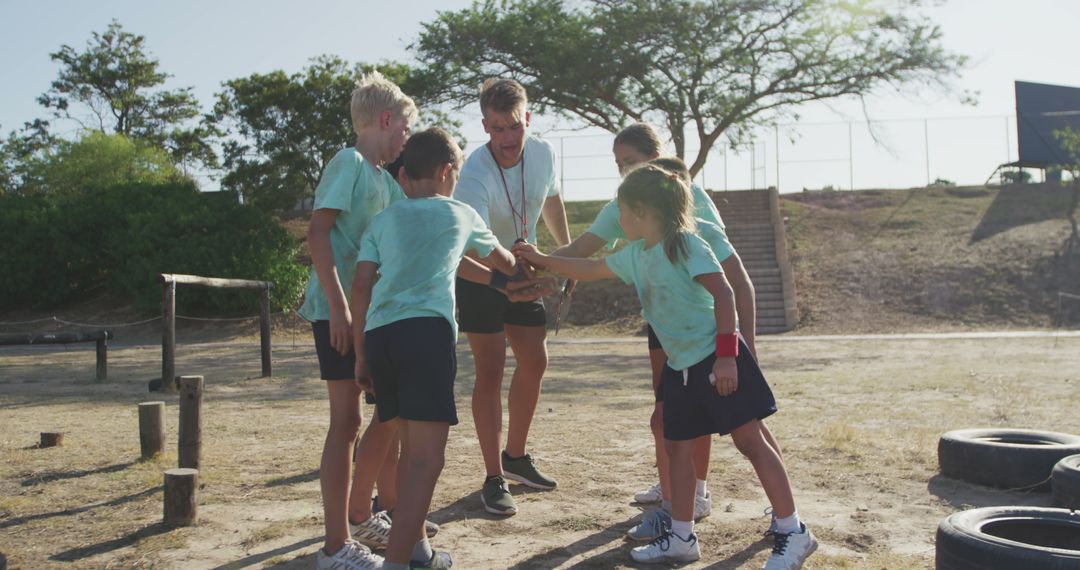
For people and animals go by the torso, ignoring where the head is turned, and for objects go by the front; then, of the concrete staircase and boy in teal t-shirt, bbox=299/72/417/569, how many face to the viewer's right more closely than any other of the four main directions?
1

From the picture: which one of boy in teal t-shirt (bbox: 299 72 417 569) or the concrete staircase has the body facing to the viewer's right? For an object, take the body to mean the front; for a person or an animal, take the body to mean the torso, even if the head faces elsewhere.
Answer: the boy in teal t-shirt

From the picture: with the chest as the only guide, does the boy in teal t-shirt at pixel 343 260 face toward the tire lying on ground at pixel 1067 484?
yes

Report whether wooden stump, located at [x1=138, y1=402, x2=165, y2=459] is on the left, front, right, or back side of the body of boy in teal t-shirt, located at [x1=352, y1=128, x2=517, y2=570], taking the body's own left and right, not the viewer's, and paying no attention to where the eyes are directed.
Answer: left

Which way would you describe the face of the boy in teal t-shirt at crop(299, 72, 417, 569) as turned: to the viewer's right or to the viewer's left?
to the viewer's right

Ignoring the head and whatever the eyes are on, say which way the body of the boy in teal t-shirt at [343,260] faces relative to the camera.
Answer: to the viewer's right

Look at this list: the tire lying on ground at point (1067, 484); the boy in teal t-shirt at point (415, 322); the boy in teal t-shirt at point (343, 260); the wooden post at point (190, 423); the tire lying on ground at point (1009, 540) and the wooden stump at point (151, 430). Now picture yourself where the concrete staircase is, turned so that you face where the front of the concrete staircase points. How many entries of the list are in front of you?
6

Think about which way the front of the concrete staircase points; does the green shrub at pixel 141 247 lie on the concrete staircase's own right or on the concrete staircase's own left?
on the concrete staircase's own right

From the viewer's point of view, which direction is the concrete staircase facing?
toward the camera

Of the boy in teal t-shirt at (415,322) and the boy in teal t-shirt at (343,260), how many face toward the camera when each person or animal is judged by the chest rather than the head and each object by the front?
0

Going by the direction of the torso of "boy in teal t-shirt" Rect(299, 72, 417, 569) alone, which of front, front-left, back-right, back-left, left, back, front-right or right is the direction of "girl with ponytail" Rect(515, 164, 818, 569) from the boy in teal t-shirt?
front

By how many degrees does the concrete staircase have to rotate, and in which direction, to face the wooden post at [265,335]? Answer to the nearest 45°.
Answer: approximately 45° to its right

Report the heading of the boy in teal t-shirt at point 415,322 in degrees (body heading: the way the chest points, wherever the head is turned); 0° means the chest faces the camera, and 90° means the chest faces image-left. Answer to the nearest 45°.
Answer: approximately 225°

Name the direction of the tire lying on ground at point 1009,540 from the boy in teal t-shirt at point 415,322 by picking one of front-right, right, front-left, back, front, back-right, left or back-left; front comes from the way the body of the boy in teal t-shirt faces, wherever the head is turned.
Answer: front-right

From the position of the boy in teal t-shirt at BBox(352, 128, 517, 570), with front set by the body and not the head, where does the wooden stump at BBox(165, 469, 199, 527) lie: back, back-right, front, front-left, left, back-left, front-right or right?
left

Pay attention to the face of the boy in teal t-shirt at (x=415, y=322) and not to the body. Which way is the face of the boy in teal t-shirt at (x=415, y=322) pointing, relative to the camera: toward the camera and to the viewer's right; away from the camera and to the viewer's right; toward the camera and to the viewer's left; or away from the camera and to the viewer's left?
away from the camera and to the viewer's right
